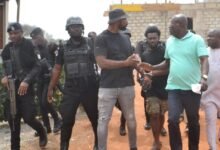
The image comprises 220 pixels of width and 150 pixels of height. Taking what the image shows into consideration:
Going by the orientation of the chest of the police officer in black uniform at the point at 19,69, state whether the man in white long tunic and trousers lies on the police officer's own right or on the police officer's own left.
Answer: on the police officer's own left

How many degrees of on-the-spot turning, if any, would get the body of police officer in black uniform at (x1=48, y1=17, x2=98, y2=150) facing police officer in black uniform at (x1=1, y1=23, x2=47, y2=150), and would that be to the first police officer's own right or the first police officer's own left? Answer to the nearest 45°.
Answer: approximately 135° to the first police officer's own right

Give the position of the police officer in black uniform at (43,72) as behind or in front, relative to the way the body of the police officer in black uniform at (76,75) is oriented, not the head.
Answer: behind

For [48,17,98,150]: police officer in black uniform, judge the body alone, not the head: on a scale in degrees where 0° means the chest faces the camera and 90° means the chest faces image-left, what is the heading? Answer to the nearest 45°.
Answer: approximately 0°

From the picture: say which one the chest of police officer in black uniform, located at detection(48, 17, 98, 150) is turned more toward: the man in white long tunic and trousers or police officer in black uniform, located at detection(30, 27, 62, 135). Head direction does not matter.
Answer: the man in white long tunic and trousers
